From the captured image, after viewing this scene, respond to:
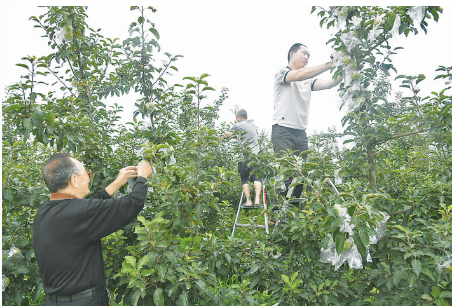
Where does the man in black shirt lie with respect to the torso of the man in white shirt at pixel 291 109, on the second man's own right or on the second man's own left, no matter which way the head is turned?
on the second man's own right

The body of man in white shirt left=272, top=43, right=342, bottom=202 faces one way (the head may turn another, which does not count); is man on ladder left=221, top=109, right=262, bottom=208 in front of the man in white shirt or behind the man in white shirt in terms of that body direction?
behind

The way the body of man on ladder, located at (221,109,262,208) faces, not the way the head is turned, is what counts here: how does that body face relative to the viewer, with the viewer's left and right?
facing away from the viewer and to the left of the viewer

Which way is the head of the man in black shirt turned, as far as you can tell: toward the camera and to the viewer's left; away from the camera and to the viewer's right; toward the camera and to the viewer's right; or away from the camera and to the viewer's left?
away from the camera and to the viewer's right

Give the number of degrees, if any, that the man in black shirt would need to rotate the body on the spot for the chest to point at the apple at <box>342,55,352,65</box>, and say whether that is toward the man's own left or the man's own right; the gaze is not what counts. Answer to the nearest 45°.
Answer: approximately 45° to the man's own right

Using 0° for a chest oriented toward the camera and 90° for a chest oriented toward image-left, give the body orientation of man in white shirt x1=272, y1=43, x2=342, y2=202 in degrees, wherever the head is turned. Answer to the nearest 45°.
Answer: approximately 315°

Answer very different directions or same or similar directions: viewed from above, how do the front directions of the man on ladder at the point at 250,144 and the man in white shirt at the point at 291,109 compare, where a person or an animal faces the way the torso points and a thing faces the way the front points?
very different directions

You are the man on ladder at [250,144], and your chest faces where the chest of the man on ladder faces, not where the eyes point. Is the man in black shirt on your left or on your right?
on your left

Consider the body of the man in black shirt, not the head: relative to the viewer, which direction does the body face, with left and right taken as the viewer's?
facing away from the viewer and to the right of the viewer

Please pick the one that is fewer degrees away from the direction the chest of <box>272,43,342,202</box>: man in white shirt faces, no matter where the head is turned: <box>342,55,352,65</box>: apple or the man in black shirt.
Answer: the apple

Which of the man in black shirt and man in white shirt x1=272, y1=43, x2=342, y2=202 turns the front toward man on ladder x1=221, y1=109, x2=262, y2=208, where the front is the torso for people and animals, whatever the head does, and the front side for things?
the man in black shirt
